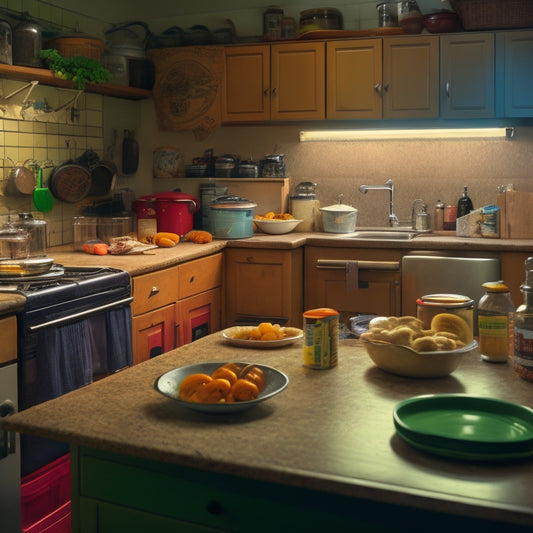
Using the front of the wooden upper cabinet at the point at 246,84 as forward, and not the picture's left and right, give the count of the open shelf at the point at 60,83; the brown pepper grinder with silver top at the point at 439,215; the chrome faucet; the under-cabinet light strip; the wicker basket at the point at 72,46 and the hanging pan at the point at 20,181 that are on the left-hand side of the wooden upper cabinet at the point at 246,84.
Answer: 3

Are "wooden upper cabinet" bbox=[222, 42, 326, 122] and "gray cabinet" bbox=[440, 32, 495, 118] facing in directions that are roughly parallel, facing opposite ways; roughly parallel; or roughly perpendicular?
roughly parallel

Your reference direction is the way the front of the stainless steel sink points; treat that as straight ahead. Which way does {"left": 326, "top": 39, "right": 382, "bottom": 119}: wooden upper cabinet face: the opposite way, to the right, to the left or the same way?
the same way

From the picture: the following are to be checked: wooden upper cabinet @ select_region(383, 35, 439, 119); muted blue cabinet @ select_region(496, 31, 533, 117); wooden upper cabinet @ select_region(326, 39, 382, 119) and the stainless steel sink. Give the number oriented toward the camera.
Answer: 4

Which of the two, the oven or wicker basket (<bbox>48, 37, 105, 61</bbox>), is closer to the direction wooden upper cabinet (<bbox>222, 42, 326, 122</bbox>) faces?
the oven

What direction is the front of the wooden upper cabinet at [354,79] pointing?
toward the camera

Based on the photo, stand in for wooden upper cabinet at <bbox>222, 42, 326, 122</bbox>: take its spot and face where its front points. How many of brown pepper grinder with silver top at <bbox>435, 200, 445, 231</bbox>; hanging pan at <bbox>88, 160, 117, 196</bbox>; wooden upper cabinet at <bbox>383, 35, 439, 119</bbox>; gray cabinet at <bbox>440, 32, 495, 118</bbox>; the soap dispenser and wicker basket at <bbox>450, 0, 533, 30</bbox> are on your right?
1

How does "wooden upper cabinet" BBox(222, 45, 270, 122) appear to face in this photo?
toward the camera

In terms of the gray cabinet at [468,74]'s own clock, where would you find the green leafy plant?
The green leafy plant is roughly at 2 o'clock from the gray cabinet.

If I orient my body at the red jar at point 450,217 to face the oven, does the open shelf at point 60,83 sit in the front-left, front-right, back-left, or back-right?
front-right

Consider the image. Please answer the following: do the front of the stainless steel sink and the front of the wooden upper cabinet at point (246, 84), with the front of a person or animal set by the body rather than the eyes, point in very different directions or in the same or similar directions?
same or similar directions
